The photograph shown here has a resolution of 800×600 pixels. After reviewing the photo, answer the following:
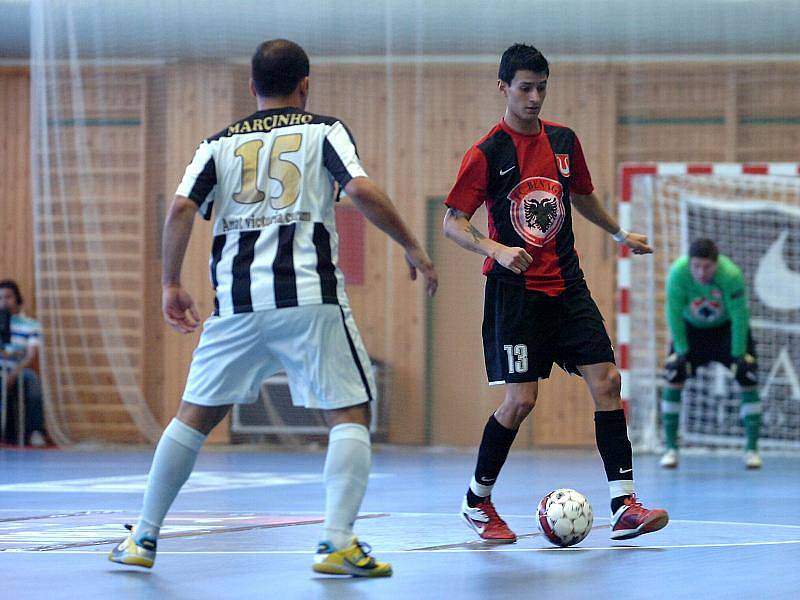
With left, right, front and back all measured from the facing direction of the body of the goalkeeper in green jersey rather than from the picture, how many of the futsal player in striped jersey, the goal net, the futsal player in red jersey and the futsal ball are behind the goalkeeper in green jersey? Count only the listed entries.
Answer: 1

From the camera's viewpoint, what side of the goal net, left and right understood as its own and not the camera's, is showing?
front

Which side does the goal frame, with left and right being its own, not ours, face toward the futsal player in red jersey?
front

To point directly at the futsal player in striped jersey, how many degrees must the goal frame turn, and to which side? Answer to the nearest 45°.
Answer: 0° — it already faces them

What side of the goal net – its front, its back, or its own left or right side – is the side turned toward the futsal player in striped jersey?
front

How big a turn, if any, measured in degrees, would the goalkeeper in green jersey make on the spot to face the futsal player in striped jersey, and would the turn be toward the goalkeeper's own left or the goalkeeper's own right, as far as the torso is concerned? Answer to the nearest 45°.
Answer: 0° — they already face them

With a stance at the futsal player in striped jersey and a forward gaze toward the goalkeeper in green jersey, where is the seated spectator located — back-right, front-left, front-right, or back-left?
front-left

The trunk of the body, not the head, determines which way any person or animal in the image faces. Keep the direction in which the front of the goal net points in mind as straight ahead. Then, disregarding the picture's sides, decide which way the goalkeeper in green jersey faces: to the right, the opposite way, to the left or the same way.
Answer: the same way

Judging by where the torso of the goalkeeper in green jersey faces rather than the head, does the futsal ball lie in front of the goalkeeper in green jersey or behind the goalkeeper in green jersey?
in front

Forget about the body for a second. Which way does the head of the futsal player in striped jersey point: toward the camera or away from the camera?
away from the camera

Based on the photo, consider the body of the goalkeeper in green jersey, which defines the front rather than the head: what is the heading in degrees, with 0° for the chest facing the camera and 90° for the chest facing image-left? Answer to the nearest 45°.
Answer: approximately 0°

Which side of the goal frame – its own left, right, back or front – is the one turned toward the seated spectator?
right

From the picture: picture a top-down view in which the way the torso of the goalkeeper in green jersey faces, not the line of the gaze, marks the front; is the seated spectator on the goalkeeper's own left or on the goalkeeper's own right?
on the goalkeeper's own right

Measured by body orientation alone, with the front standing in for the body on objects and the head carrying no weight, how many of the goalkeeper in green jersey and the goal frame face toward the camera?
2

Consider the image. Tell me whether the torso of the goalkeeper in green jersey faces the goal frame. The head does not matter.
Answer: no

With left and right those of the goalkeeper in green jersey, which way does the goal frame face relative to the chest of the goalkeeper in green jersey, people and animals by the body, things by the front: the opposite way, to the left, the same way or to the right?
the same way
